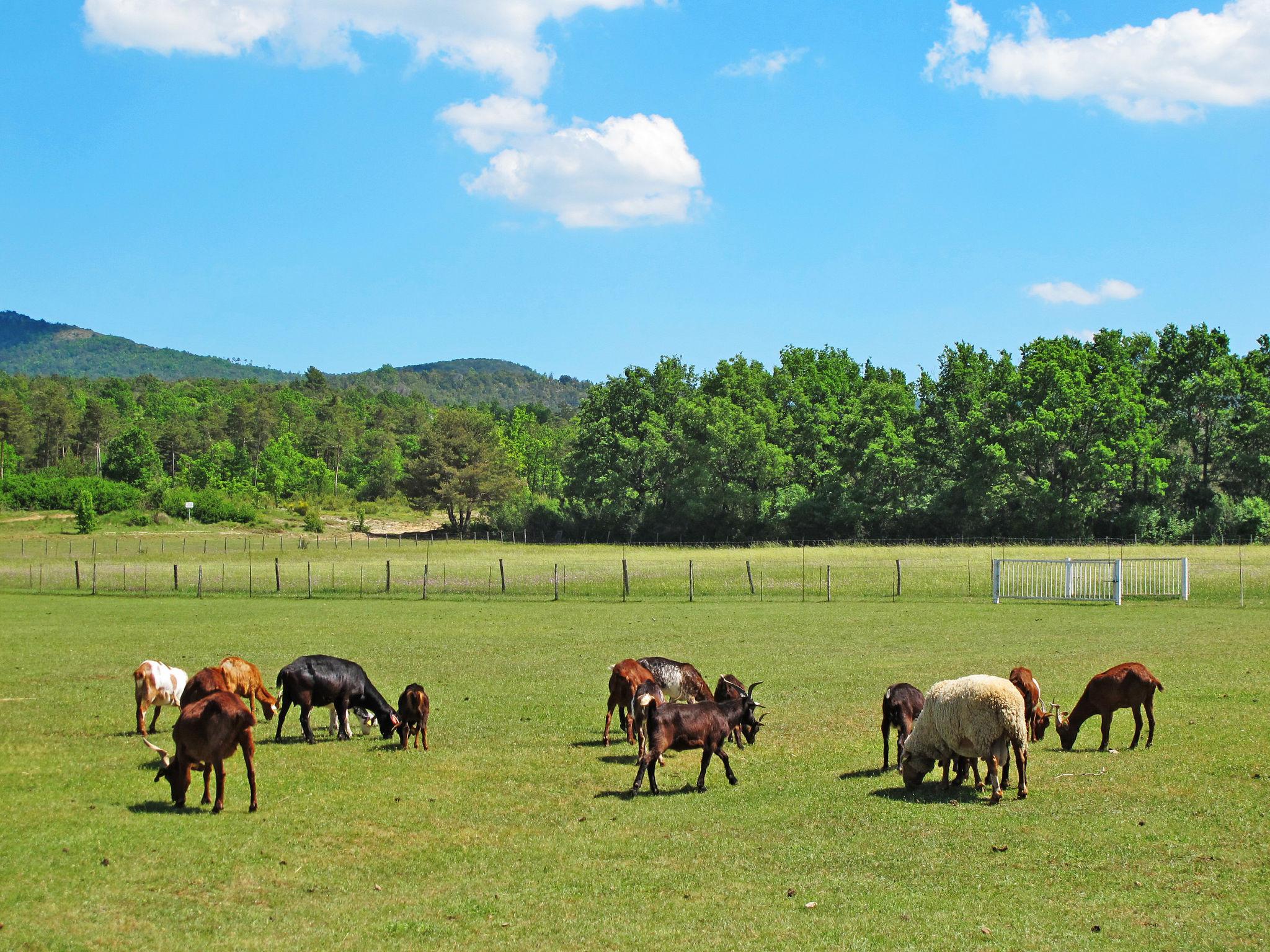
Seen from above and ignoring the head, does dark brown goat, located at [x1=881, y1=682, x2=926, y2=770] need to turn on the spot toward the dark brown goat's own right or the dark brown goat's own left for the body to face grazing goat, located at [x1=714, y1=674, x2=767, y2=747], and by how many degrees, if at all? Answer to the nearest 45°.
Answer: approximately 90° to the dark brown goat's own left

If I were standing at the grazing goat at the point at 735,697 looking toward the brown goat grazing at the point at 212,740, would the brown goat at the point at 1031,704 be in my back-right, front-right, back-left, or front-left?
back-left

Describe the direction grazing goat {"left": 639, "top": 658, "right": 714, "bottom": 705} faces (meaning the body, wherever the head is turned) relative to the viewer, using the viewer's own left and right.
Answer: facing to the right of the viewer

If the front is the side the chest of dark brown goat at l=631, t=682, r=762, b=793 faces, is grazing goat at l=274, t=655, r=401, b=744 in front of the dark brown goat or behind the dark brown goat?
behind

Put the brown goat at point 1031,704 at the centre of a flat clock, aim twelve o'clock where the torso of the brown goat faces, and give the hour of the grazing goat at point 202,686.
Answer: The grazing goat is roughly at 4 o'clock from the brown goat.

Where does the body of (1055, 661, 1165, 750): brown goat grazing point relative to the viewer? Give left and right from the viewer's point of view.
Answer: facing to the left of the viewer
